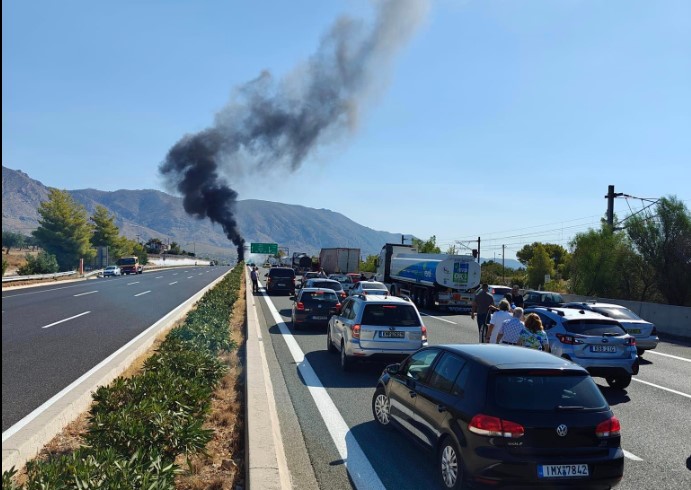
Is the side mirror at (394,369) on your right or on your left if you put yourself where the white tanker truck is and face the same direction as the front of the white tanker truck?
on your left

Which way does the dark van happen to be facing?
away from the camera

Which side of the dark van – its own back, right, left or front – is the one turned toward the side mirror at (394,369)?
back

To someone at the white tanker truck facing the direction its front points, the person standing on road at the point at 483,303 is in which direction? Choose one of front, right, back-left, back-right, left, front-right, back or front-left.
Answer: back-left

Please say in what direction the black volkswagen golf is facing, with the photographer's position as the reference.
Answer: facing away from the viewer and to the left of the viewer

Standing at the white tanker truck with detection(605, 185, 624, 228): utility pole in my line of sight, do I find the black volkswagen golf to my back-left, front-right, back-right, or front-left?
back-right

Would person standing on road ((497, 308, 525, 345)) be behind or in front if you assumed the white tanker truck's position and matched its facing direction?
behind

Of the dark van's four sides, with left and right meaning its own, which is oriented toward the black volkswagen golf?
back

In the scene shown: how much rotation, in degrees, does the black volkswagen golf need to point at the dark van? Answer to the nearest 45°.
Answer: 0° — it already faces it

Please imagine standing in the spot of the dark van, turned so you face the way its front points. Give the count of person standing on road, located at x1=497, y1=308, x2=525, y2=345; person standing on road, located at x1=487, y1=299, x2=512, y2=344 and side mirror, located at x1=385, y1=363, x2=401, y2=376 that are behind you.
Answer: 3

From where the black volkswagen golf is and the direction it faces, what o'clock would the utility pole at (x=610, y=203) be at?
The utility pole is roughly at 2 o'clock from the black volkswagen golf.

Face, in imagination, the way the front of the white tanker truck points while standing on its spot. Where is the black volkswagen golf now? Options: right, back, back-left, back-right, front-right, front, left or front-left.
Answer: back-left

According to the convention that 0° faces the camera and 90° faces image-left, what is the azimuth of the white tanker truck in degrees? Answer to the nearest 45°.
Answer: approximately 135°
